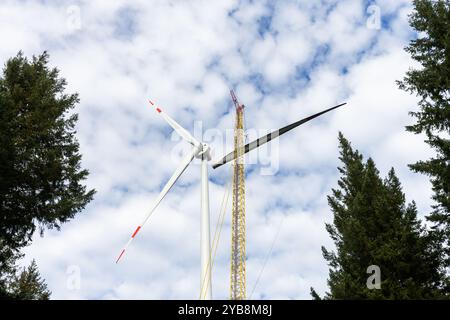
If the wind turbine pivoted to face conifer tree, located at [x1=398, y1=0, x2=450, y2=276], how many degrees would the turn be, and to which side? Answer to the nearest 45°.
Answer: approximately 90° to its left

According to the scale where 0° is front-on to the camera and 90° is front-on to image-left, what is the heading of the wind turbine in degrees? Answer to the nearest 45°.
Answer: approximately 45°
